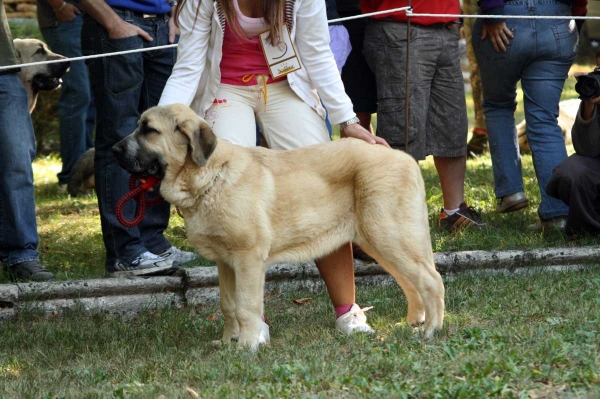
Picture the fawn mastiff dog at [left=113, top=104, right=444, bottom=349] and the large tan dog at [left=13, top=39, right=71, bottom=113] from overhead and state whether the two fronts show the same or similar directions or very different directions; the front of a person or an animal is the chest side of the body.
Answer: very different directions

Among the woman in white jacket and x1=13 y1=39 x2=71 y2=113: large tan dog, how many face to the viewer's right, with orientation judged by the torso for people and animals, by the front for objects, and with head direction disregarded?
1

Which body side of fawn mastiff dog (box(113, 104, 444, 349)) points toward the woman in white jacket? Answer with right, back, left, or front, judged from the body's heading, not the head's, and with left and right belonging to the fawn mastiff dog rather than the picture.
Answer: right

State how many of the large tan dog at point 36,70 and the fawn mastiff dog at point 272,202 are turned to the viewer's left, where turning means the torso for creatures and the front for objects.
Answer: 1

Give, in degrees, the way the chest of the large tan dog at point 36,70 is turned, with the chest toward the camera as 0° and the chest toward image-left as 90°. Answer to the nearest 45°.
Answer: approximately 270°

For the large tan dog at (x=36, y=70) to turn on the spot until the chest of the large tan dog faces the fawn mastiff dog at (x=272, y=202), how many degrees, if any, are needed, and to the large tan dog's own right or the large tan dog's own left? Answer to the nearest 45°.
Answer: approximately 90° to the large tan dog's own right

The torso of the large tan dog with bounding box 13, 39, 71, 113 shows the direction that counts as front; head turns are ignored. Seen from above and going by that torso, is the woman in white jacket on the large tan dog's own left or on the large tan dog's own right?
on the large tan dog's own right

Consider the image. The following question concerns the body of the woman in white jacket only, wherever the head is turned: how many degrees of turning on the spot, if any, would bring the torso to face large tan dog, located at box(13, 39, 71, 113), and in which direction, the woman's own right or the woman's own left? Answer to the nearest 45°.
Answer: approximately 135° to the woman's own right

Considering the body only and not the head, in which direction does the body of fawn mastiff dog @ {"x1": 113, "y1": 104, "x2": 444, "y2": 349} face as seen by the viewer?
to the viewer's left

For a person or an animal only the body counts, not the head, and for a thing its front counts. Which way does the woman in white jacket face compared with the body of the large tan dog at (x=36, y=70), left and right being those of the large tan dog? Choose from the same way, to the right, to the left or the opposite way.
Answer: to the right
